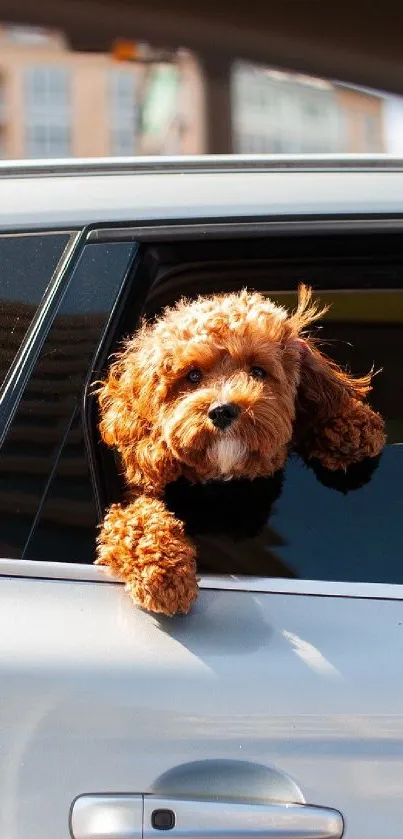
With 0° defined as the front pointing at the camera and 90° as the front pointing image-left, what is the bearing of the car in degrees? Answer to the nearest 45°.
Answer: approximately 270°

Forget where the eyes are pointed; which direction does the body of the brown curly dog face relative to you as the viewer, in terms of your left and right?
facing the viewer
